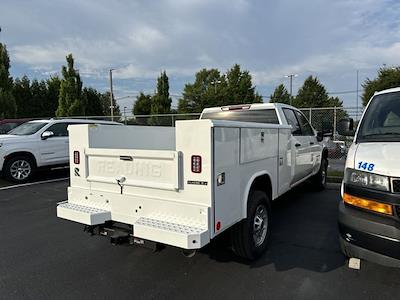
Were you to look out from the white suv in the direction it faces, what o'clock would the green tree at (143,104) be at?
The green tree is roughly at 5 o'clock from the white suv.

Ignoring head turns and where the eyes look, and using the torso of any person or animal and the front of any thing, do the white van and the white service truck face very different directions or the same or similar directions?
very different directions

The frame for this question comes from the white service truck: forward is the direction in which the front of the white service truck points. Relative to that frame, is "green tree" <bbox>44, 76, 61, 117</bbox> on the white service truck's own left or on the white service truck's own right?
on the white service truck's own left

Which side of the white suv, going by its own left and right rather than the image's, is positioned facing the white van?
left

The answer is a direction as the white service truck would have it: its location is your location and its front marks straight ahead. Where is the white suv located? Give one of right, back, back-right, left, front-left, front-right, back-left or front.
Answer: left

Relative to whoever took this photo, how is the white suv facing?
facing the viewer and to the left of the viewer

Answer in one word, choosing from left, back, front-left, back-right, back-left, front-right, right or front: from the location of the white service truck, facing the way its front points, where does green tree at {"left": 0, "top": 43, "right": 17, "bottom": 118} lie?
left

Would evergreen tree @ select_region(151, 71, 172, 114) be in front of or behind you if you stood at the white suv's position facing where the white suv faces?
behind

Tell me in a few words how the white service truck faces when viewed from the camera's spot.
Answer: facing away from the viewer and to the right of the viewer

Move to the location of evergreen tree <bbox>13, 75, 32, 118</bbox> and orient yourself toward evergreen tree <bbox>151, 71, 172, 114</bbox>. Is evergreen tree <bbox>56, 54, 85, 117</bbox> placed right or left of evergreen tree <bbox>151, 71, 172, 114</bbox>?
right

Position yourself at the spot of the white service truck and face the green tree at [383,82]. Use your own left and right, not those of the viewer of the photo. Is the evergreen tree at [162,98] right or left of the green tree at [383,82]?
left

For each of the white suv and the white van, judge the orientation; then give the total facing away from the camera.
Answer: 0
